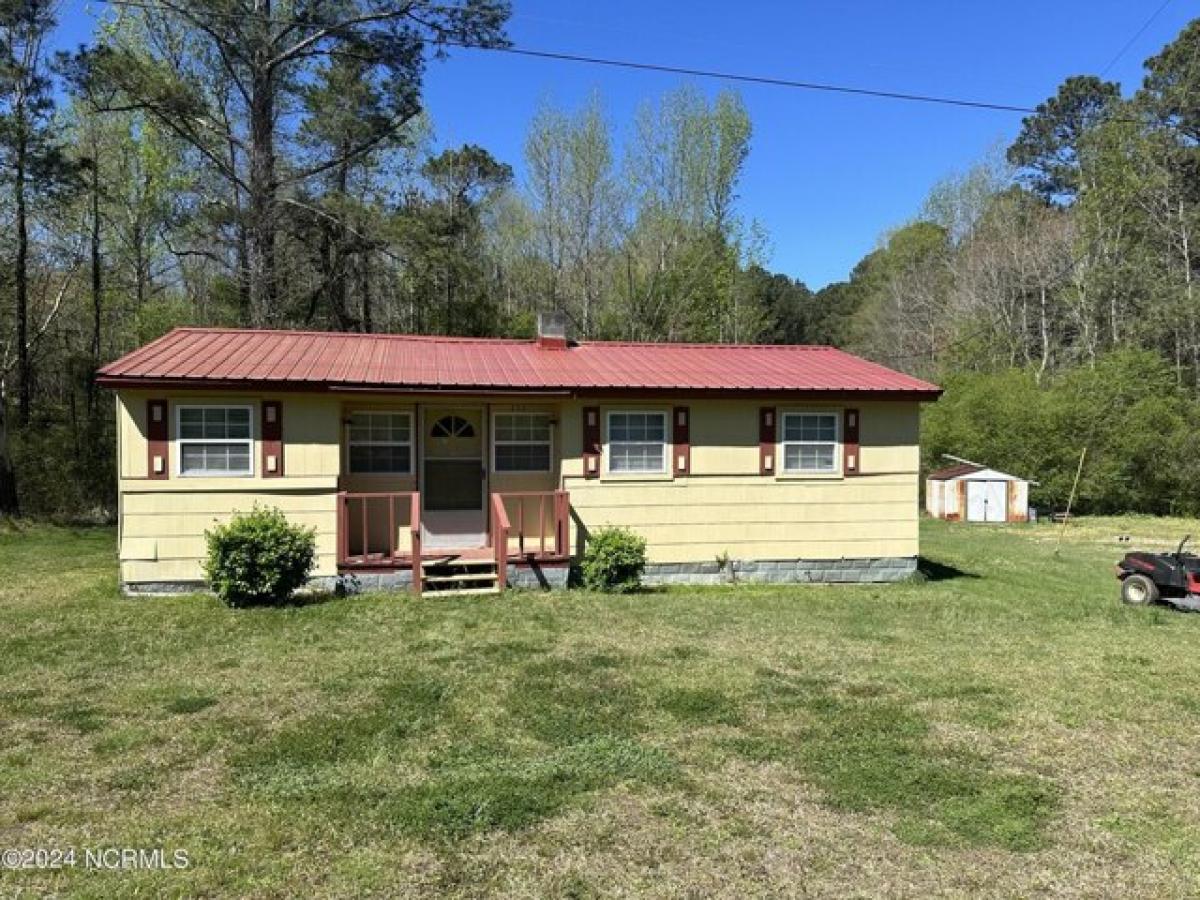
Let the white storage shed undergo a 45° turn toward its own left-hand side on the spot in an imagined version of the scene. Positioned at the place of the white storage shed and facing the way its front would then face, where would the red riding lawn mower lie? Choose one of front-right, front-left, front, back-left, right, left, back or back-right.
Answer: front-right

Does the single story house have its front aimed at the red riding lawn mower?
no

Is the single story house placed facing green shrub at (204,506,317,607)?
no

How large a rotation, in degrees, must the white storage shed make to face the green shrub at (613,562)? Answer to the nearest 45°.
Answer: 0° — it already faces it

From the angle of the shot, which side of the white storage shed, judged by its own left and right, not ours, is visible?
front

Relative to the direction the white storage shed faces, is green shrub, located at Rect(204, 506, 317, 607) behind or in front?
in front
